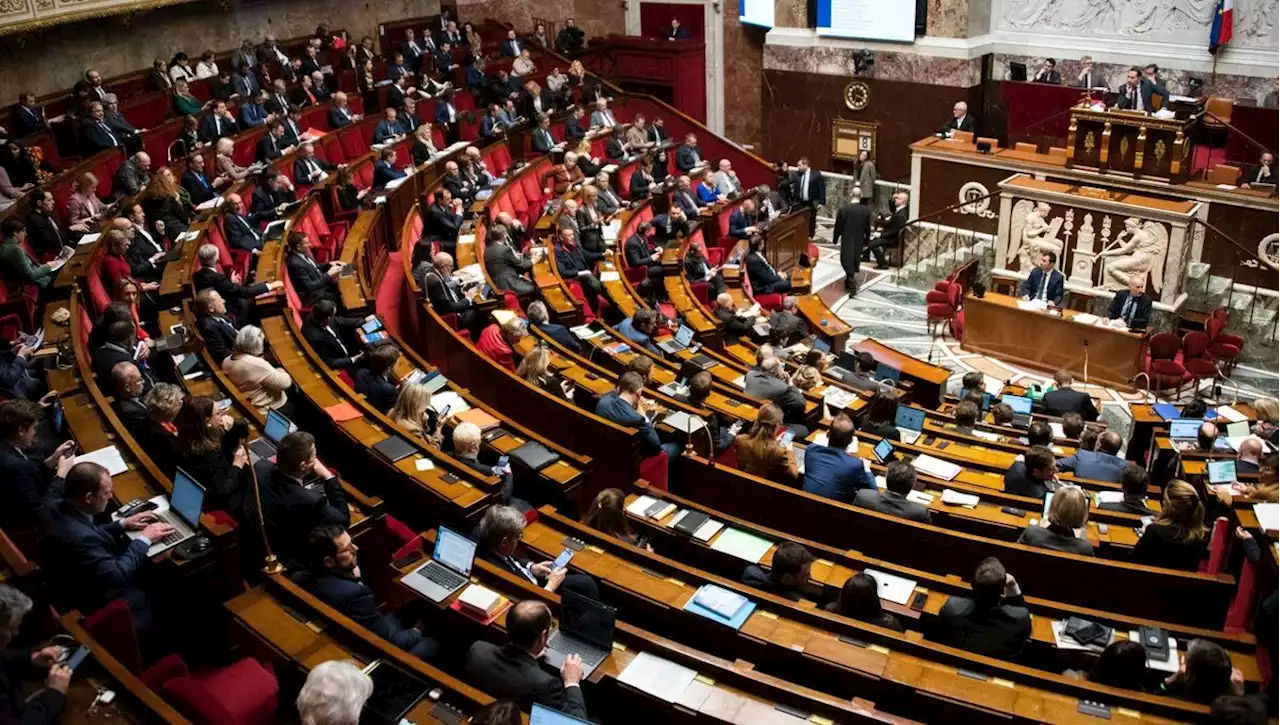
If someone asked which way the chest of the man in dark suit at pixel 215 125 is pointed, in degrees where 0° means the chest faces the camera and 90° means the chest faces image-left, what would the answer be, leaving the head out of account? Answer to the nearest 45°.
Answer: approximately 315°

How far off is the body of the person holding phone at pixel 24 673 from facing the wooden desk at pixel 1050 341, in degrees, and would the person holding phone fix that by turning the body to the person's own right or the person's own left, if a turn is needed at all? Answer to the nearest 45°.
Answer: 0° — they already face it

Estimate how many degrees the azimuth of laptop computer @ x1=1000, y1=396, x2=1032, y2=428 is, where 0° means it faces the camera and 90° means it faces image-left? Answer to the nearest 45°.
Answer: approximately 0°

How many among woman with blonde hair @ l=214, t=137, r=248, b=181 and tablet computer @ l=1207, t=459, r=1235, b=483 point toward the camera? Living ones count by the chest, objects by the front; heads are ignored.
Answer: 1

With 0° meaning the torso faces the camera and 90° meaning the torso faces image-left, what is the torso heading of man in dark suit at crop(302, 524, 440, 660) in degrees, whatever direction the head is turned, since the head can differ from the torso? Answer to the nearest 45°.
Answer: approximately 270°

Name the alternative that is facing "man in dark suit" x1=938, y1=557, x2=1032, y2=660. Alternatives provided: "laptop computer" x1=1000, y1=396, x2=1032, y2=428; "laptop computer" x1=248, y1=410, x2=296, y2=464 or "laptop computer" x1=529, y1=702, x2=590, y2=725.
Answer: "laptop computer" x1=1000, y1=396, x2=1032, y2=428

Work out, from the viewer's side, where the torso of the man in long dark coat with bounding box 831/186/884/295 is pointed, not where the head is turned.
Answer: away from the camera

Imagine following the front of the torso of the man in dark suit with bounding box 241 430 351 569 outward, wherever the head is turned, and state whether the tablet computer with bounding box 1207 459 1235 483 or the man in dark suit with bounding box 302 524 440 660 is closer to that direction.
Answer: the tablet computer

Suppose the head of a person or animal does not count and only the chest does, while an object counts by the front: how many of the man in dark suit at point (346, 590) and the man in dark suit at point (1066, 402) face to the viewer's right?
1

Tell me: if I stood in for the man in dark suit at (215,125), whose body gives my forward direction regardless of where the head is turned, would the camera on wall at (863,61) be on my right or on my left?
on my left

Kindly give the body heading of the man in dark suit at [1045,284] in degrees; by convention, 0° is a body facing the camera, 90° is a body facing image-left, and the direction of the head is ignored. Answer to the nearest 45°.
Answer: approximately 45°
